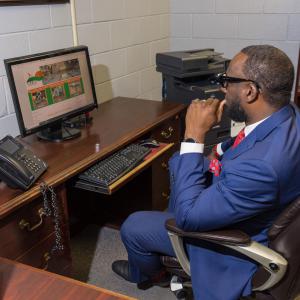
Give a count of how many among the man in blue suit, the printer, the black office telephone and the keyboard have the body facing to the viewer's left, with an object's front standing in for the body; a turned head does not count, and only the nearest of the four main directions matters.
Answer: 1

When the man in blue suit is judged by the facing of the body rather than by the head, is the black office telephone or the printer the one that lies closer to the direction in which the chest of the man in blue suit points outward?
the black office telephone

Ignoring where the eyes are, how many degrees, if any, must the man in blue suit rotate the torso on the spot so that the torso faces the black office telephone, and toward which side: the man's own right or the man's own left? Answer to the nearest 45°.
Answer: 0° — they already face it

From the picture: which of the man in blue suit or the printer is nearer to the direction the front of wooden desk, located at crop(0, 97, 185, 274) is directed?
the man in blue suit

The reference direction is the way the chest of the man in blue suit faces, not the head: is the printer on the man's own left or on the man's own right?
on the man's own right

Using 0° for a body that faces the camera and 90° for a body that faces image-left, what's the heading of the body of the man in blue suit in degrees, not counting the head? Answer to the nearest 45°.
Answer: approximately 90°

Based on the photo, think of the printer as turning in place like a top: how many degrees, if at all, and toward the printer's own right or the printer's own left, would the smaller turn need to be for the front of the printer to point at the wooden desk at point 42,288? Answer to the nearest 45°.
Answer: approximately 45° to the printer's own right

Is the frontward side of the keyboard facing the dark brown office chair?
yes

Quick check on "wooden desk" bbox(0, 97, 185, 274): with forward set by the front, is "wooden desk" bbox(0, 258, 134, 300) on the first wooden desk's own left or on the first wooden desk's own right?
on the first wooden desk's own right

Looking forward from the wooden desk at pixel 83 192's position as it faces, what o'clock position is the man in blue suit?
The man in blue suit is roughly at 12 o'clock from the wooden desk.
